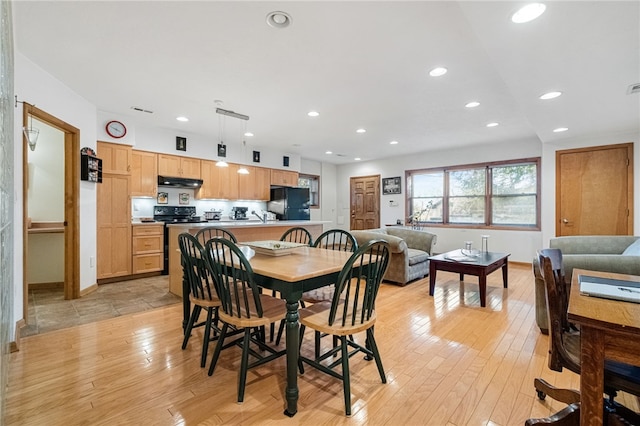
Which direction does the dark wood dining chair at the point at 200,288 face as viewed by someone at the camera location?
facing away from the viewer and to the right of the viewer

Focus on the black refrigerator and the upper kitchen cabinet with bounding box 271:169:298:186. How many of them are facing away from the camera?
0

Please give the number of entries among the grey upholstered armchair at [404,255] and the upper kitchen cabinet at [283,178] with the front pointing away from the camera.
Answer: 0

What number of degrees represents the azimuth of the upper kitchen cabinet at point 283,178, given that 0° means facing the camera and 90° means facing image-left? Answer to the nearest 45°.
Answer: approximately 315°

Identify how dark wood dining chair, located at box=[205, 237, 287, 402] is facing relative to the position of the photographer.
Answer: facing away from the viewer and to the right of the viewer

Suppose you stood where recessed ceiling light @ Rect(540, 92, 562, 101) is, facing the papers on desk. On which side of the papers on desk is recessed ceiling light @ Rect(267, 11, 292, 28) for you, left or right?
right

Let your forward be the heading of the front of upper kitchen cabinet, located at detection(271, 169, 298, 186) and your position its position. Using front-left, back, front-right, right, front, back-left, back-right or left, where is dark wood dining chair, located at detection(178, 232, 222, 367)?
front-right

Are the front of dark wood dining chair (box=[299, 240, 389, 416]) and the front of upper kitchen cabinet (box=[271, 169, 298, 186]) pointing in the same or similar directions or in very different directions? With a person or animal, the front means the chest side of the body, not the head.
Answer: very different directions

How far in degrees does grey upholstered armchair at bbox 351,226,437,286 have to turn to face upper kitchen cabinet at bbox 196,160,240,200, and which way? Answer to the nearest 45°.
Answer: approximately 135° to its right

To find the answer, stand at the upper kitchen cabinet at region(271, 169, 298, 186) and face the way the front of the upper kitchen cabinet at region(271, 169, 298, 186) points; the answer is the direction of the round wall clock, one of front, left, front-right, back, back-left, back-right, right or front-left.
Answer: right

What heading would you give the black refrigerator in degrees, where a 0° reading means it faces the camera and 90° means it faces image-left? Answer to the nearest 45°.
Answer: approximately 315°
